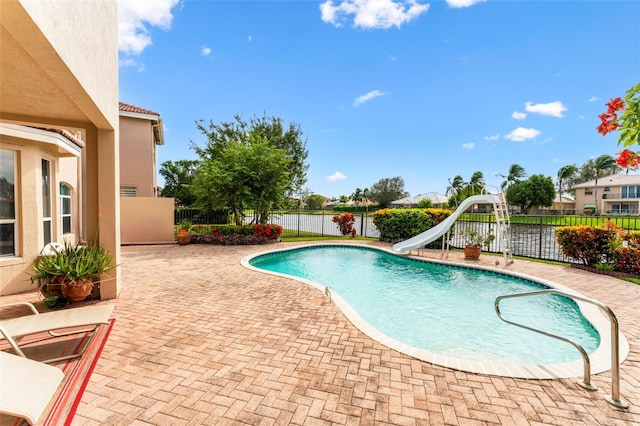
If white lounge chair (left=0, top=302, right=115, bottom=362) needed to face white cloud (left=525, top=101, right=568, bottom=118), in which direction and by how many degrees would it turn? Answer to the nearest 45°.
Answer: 0° — it already faces it

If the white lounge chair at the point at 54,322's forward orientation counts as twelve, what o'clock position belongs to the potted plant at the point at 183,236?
The potted plant is roughly at 10 o'clock from the white lounge chair.

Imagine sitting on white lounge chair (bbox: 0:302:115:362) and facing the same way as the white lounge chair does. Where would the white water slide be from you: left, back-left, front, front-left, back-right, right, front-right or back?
front

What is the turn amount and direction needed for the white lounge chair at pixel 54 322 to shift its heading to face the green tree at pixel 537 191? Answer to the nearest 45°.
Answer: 0° — it already faces it

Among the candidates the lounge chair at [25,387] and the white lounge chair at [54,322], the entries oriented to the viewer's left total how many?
0

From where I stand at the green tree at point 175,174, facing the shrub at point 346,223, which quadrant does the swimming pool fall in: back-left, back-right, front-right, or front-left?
front-right

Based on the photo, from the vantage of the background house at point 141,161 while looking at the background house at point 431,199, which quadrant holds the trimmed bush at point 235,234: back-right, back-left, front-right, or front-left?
front-right

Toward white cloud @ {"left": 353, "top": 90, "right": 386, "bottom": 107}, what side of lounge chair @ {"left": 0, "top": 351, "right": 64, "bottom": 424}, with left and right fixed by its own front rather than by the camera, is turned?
left

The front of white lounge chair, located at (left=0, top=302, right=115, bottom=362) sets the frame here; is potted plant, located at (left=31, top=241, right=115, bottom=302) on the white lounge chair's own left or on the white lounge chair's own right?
on the white lounge chair's own left

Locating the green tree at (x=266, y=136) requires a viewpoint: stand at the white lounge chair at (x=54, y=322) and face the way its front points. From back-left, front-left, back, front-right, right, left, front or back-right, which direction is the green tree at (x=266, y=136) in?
front-left

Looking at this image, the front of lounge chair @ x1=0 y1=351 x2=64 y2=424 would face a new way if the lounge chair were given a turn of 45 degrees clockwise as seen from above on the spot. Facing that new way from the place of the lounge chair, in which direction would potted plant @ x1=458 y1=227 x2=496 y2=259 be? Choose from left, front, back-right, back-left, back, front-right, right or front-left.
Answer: left

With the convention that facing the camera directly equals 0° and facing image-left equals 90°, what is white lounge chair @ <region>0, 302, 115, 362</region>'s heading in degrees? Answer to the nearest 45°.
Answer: approximately 270°

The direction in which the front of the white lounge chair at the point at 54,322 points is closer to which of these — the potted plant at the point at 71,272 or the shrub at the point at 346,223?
the shrub
